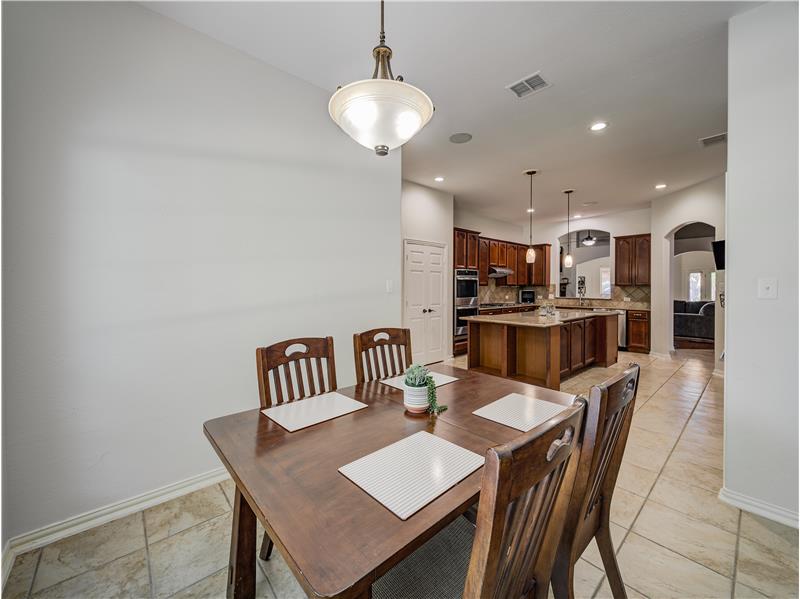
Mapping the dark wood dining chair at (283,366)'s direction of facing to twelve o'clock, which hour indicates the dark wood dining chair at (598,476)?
the dark wood dining chair at (598,476) is roughly at 12 o'clock from the dark wood dining chair at (283,366).

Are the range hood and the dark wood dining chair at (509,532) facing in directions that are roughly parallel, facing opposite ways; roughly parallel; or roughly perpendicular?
roughly parallel, facing opposite ways

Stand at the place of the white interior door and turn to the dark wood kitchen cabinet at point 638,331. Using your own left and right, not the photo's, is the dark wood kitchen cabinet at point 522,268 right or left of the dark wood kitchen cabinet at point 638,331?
left

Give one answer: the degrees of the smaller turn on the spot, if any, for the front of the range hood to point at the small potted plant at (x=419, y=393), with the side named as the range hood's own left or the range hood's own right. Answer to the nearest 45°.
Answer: approximately 45° to the range hood's own right

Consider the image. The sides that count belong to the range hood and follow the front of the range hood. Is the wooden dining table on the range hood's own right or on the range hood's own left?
on the range hood's own right

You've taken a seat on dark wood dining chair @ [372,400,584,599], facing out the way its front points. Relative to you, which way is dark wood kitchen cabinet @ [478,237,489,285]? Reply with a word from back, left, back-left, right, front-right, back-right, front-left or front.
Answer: front-right

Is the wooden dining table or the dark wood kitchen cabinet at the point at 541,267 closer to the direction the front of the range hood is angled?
the wooden dining table

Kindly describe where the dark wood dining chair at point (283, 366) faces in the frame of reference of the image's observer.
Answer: facing the viewer and to the right of the viewer

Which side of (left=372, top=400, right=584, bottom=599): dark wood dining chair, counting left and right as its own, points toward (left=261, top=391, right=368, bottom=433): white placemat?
front

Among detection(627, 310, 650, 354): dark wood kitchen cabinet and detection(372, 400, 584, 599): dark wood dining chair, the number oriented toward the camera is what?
1

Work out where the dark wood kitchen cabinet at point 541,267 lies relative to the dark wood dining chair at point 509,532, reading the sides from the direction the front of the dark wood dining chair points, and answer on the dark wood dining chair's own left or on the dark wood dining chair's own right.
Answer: on the dark wood dining chair's own right

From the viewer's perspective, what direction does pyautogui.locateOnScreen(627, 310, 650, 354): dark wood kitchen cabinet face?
toward the camera

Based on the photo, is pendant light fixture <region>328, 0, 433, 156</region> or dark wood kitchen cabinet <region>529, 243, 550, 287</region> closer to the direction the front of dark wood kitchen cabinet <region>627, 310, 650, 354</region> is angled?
the pendant light fixture

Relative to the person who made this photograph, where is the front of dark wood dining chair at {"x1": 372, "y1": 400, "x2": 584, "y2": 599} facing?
facing away from the viewer and to the left of the viewer

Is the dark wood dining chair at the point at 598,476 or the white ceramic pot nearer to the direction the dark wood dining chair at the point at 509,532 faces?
the white ceramic pot

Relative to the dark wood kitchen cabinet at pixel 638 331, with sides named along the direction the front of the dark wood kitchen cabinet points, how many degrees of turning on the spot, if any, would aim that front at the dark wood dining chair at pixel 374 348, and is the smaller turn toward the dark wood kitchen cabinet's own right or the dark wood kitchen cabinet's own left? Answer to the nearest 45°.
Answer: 0° — it already faces it

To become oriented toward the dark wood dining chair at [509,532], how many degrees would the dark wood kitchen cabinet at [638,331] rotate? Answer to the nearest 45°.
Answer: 0° — it already faces it

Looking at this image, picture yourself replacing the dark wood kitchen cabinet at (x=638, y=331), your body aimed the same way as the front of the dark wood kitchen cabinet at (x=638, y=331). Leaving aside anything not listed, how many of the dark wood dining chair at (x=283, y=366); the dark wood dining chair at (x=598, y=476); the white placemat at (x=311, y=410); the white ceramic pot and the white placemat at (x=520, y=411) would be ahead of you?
5
